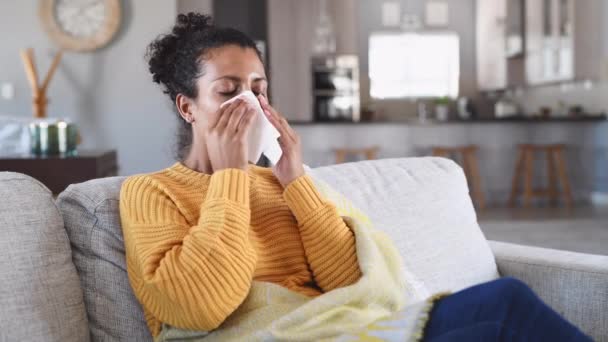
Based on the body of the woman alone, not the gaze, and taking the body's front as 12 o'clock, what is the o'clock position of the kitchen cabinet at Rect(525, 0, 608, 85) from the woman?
The kitchen cabinet is roughly at 8 o'clock from the woman.

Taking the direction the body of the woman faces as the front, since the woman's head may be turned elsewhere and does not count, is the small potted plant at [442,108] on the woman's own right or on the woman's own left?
on the woman's own left

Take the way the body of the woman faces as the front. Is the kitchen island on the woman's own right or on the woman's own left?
on the woman's own left

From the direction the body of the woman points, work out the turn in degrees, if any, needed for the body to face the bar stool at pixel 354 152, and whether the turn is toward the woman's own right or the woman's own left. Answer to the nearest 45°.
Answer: approximately 135° to the woman's own left

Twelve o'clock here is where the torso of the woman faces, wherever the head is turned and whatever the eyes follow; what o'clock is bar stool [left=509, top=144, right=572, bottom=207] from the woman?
The bar stool is roughly at 8 o'clock from the woman.

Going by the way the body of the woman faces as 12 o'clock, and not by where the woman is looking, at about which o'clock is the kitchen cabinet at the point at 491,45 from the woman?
The kitchen cabinet is roughly at 8 o'clock from the woman.

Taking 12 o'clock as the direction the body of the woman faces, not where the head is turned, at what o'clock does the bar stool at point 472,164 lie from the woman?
The bar stool is roughly at 8 o'clock from the woman.

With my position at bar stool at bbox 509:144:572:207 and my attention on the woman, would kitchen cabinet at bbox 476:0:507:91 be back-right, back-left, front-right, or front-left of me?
back-right

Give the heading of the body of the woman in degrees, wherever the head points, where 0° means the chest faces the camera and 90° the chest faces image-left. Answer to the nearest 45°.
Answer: approximately 315°
